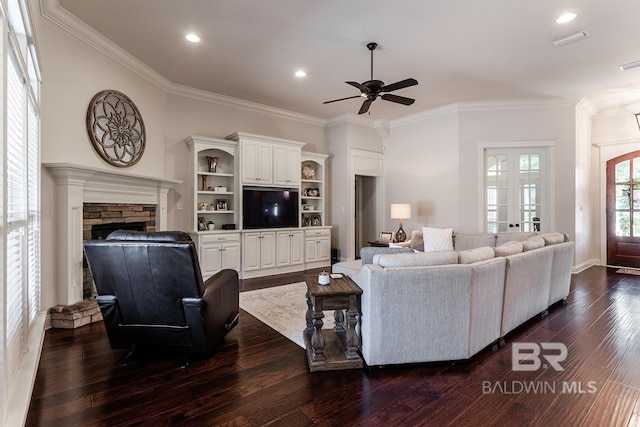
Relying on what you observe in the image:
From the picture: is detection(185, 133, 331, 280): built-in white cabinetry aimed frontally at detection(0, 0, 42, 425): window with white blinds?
no

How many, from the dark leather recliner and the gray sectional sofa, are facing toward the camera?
0

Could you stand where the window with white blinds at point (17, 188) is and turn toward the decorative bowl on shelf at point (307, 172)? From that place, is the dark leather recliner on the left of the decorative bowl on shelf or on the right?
right

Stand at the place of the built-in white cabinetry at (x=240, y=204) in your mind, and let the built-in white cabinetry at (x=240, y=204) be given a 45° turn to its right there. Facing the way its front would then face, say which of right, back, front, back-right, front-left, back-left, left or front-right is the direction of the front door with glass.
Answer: left

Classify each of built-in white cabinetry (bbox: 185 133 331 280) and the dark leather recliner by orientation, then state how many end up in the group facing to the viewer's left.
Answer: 0

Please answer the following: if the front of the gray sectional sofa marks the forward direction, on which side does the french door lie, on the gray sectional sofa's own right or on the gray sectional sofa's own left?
on the gray sectional sofa's own right

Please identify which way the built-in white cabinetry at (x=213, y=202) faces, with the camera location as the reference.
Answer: facing the viewer and to the right of the viewer

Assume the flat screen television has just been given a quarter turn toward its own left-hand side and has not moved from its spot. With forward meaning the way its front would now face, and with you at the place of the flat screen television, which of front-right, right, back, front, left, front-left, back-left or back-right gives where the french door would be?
front-right

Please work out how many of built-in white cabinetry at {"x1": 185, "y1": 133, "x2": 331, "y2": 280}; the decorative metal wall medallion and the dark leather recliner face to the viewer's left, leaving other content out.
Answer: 0

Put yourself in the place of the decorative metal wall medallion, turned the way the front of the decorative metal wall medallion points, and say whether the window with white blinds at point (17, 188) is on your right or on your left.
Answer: on your right

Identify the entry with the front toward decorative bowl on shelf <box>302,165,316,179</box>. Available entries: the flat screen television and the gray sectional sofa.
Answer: the gray sectional sofa

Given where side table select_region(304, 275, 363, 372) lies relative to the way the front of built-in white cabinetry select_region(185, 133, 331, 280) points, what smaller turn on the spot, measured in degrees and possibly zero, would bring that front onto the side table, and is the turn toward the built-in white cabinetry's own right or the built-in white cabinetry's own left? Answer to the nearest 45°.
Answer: approximately 45° to the built-in white cabinetry's own right

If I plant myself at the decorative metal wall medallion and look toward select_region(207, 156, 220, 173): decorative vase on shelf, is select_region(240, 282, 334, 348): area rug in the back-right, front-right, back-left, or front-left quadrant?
front-right

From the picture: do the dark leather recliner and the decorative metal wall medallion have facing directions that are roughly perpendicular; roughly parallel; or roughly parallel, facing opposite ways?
roughly perpendicular

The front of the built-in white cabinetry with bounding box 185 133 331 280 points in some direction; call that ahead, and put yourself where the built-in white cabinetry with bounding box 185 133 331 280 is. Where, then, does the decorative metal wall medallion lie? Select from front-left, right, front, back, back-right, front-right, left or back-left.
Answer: right

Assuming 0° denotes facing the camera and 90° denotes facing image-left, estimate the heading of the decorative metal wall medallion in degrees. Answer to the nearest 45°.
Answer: approximately 315°

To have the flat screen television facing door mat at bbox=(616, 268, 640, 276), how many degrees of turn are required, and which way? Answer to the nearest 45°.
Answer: approximately 45° to its left

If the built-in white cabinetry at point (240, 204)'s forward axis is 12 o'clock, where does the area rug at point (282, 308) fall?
The area rug is roughly at 1 o'clock from the built-in white cabinetry.

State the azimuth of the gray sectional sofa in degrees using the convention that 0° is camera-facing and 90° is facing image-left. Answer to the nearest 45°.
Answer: approximately 135°
